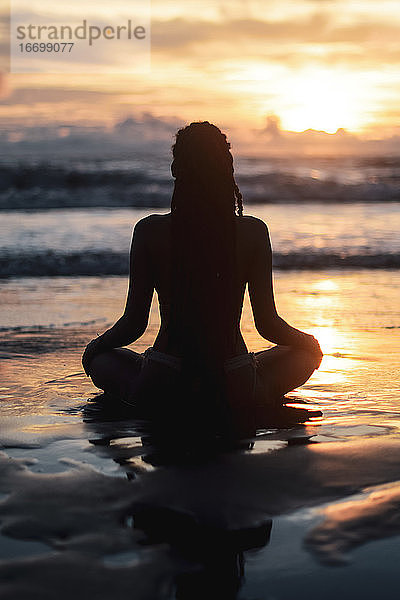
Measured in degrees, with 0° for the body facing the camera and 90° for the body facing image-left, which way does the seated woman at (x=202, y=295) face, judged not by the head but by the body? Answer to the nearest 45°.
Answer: approximately 180°

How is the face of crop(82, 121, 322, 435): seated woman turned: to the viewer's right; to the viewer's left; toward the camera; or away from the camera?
away from the camera
